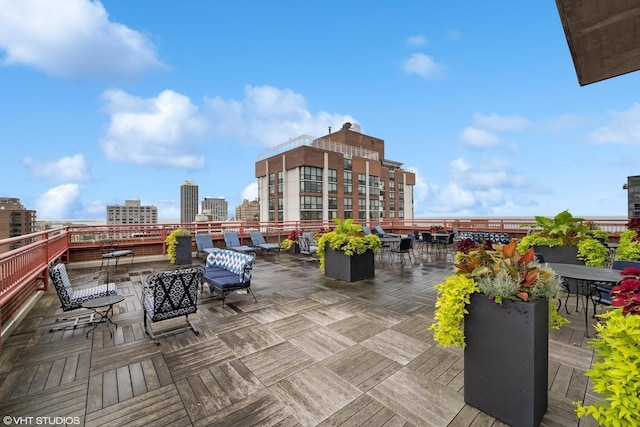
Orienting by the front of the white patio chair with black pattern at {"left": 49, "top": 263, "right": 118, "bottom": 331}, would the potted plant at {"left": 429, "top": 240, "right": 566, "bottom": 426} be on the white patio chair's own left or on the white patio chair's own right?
on the white patio chair's own right

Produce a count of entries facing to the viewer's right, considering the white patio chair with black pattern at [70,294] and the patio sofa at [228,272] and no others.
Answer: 1

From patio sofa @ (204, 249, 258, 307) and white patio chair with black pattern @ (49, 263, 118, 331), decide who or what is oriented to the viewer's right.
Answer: the white patio chair with black pattern

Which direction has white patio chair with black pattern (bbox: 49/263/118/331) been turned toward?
to the viewer's right

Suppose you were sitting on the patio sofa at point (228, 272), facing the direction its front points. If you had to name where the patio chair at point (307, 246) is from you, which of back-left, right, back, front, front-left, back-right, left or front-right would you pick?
back

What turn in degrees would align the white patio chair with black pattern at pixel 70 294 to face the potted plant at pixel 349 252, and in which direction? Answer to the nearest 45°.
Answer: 0° — it already faces it

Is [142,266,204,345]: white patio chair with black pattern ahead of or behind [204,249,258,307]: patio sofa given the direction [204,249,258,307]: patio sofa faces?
ahead

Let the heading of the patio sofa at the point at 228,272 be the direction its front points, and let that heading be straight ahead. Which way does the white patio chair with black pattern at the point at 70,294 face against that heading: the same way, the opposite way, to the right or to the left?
the opposite way

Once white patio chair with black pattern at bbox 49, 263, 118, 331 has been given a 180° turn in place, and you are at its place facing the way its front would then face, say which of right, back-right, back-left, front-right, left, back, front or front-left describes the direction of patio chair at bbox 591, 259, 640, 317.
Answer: back-left

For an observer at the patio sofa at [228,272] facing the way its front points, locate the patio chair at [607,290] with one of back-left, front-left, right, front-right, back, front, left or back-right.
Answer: left

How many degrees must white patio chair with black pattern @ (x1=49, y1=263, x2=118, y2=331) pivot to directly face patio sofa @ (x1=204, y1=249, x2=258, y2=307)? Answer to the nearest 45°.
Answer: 0° — it already faces it
